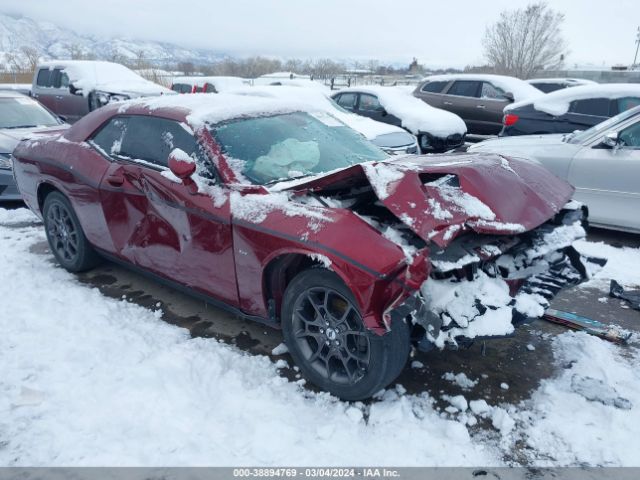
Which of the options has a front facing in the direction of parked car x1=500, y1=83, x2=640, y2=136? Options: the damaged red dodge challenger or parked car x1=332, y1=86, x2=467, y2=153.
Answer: parked car x1=332, y1=86, x2=467, y2=153

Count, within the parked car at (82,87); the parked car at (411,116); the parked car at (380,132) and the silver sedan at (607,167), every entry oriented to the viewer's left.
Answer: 1

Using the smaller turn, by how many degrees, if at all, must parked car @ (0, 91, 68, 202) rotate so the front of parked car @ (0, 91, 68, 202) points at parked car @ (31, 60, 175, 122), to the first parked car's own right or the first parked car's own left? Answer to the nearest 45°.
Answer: approximately 135° to the first parked car's own left

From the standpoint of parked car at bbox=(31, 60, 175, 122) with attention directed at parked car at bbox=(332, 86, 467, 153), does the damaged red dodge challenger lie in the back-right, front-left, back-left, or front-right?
front-right

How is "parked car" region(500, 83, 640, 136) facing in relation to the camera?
to the viewer's right

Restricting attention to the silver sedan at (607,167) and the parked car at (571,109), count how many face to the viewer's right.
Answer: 1

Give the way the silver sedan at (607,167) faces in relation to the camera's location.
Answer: facing to the left of the viewer

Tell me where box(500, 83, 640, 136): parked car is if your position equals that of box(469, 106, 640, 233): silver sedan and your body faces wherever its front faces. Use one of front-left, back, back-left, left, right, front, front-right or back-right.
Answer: right

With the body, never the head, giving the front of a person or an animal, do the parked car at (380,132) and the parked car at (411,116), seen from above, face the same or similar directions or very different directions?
same or similar directions

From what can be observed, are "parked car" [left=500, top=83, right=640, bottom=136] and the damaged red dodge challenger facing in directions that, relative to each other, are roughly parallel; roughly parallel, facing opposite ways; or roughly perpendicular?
roughly parallel

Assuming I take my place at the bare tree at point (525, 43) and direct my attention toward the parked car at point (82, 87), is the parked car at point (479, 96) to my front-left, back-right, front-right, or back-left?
front-left
